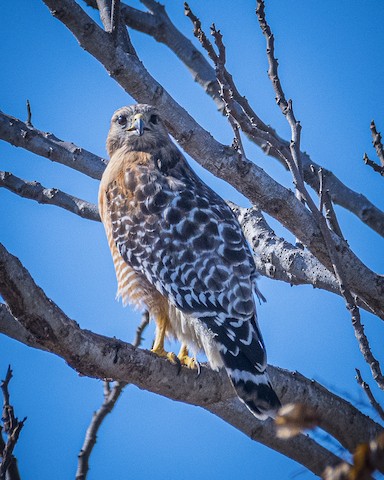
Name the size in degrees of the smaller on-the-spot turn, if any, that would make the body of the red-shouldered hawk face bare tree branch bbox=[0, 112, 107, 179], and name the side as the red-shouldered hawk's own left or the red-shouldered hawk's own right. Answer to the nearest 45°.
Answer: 0° — it already faces it

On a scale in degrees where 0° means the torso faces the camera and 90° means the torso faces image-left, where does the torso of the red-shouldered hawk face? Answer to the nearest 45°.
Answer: approximately 90°
